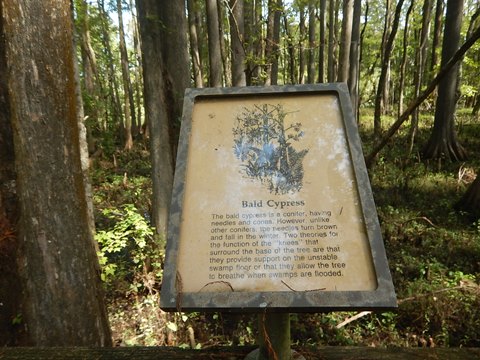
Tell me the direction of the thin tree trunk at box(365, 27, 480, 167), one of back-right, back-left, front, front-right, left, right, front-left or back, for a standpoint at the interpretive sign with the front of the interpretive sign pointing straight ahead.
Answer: back-left

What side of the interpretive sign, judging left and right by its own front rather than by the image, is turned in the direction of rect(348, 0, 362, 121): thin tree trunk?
back

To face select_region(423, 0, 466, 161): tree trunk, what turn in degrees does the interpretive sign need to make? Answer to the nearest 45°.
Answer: approximately 135° to its left

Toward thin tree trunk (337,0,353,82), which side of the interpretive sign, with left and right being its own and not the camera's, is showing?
back

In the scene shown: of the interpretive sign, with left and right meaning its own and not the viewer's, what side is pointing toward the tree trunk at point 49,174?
right

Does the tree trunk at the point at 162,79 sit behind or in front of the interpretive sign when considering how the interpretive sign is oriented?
behind

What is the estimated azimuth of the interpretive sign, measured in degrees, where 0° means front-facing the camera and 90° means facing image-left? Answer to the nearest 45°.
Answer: approximately 0°

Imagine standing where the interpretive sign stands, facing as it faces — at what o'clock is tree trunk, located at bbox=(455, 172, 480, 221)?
The tree trunk is roughly at 7 o'clock from the interpretive sign.

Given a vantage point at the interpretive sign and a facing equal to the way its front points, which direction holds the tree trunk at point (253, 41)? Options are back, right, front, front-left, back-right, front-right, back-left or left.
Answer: back

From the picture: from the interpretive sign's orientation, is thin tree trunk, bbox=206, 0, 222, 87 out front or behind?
behind

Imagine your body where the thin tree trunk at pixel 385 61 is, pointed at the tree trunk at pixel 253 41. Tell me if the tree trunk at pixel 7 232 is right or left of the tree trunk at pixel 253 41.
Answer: left

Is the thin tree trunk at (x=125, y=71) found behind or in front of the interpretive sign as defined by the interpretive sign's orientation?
behind
